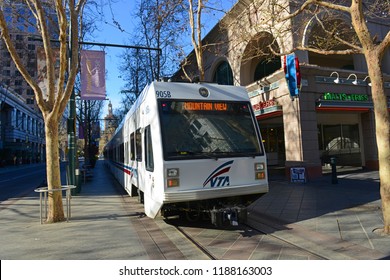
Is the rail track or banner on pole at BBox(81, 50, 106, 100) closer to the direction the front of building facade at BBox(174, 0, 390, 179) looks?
the rail track

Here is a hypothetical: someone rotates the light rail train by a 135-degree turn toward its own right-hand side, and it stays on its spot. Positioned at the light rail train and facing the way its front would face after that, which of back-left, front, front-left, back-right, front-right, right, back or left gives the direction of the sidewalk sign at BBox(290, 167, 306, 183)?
back-right

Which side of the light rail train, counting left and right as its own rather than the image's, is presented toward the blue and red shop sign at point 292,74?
left

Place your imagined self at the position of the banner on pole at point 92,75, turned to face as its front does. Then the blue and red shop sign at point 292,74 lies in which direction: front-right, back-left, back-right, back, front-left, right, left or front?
left

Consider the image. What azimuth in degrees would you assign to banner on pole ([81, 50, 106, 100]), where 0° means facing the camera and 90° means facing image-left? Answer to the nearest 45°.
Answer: approximately 0°

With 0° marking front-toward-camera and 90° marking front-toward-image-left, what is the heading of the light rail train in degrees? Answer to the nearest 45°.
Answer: approximately 315°

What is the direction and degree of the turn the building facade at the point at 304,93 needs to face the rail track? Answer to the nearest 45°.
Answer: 0° — it already faces it
